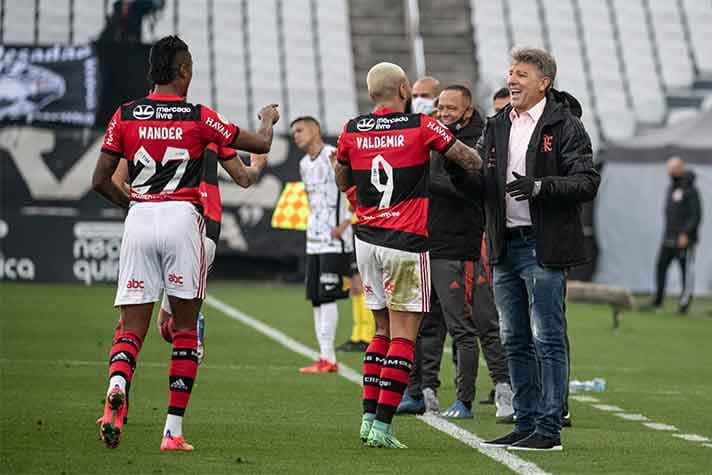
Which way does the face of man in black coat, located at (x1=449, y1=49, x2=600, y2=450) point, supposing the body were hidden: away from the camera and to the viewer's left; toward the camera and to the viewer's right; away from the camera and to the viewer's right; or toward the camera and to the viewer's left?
toward the camera and to the viewer's left

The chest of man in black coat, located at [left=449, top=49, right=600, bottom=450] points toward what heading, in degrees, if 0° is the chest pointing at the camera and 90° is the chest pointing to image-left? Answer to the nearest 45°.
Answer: approximately 45°

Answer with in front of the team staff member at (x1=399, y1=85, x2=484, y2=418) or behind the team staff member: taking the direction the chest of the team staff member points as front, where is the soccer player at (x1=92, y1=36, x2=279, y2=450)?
in front

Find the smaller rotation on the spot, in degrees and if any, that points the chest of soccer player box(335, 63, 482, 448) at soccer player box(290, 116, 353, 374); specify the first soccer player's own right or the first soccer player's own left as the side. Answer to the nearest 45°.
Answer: approximately 45° to the first soccer player's own left

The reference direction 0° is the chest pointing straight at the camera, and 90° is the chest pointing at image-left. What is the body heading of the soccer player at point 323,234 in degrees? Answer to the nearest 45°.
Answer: approximately 45°

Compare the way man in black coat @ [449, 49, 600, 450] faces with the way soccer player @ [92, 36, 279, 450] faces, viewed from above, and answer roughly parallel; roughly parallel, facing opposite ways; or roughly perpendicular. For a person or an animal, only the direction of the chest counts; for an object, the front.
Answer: roughly parallel, facing opposite ways

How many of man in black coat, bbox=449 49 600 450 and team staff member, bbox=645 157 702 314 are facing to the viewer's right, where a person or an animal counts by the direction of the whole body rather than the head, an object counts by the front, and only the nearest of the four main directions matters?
0

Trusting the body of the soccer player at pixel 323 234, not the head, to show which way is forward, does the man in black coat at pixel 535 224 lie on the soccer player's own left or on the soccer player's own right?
on the soccer player's own left

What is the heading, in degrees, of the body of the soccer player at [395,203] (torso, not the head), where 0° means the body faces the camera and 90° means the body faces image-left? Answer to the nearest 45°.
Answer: approximately 225°

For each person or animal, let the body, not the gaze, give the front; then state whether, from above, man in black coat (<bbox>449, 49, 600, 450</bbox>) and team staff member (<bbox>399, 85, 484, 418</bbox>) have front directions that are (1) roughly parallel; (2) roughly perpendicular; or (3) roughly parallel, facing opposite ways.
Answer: roughly parallel

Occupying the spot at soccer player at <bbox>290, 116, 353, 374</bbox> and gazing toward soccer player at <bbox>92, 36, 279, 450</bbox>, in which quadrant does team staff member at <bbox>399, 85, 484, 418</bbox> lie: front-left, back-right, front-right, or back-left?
front-left

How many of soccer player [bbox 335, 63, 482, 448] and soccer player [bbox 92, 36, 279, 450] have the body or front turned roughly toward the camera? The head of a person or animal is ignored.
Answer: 0
